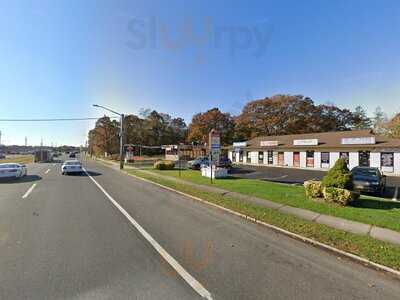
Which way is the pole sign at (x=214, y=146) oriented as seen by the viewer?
toward the camera

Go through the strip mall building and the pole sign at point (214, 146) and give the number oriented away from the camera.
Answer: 0

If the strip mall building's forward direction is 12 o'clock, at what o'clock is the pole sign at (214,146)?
The pole sign is roughly at 11 o'clock from the strip mall building.

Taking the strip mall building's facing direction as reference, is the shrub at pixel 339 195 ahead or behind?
ahead

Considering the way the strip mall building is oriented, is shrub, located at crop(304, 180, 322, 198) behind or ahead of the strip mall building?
ahead

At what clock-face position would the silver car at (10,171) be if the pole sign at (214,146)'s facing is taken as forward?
The silver car is roughly at 3 o'clock from the pole sign.

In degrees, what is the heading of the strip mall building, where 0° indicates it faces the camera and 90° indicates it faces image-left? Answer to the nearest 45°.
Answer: approximately 45°
